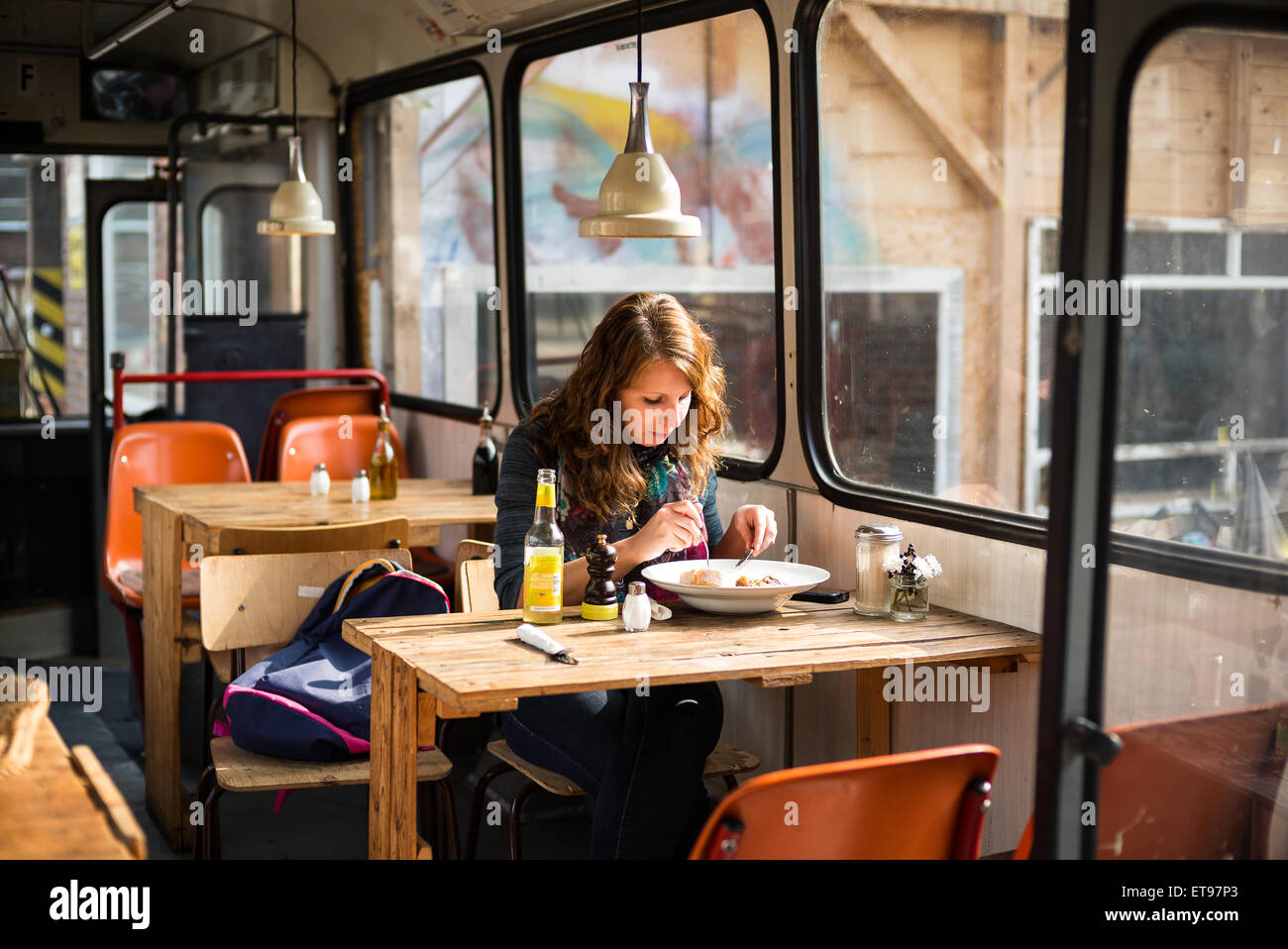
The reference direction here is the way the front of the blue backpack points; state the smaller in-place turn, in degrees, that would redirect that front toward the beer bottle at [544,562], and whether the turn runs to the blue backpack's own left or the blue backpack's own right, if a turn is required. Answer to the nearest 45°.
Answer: approximately 90° to the blue backpack's own left

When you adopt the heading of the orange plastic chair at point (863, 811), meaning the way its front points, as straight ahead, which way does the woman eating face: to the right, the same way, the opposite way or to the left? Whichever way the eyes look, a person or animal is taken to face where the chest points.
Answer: the opposite way

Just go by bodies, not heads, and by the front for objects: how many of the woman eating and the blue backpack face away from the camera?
0

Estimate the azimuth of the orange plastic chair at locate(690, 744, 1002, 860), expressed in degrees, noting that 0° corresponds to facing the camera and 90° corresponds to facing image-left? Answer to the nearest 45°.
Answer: approximately 135°

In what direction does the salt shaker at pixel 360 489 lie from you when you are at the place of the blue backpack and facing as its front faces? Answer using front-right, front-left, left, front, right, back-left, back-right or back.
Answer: back-right

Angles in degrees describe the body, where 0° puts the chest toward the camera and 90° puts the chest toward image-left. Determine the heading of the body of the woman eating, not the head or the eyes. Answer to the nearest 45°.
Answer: approximately 315°

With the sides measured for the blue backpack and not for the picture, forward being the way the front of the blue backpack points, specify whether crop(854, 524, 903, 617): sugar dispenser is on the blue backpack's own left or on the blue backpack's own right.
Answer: on the blue backpack's own left

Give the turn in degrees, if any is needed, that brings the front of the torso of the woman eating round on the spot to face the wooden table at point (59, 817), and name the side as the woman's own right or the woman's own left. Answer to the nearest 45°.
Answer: approximately 45° to the woman's own right

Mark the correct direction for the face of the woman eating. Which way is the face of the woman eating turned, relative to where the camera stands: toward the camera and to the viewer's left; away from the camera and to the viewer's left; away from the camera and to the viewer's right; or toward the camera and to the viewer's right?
toward the camera and to the viewer's right

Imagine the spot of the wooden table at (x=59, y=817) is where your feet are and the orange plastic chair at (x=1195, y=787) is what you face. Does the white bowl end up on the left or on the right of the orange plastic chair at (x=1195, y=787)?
left

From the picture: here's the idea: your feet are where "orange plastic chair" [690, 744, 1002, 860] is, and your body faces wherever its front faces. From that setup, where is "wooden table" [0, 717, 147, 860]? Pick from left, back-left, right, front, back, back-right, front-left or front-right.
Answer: left
